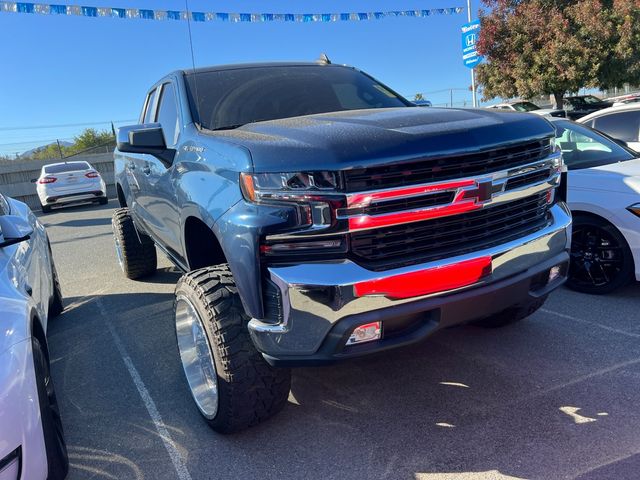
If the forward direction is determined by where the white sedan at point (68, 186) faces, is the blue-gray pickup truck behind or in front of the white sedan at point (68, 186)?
behind

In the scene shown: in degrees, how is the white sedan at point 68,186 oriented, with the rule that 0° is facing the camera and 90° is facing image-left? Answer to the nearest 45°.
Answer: approximately 180°

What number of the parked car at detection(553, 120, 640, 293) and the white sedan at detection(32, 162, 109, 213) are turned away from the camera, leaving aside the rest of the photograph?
1

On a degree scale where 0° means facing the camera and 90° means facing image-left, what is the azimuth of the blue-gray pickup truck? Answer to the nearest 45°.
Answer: approximately 315°

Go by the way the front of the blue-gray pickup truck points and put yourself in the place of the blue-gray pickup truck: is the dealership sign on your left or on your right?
on your left

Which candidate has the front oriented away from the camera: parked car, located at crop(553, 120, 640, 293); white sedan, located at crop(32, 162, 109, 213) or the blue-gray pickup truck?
the white sedan

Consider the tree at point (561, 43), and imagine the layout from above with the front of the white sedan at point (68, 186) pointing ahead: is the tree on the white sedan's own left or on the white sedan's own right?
on the white sedan's own right

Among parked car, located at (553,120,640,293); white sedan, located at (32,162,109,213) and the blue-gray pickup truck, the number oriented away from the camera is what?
1

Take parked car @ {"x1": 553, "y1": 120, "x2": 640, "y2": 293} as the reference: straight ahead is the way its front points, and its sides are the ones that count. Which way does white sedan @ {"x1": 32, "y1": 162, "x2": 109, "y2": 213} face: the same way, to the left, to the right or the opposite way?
the opposite way

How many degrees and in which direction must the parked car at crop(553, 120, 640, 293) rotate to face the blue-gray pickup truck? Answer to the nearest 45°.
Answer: approximately 45° to its right

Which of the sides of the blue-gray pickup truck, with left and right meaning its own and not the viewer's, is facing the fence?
back

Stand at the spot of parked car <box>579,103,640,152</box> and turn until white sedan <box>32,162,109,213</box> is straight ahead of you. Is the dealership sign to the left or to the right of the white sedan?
right

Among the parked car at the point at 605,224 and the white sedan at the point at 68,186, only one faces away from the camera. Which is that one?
the white sedan

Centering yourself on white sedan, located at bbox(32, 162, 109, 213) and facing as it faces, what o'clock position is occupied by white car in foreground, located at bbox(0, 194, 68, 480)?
The white car in foreground is roughly at 6 o'clock from the white sedan.

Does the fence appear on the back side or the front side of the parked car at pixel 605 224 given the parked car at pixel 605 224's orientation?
on the back side
